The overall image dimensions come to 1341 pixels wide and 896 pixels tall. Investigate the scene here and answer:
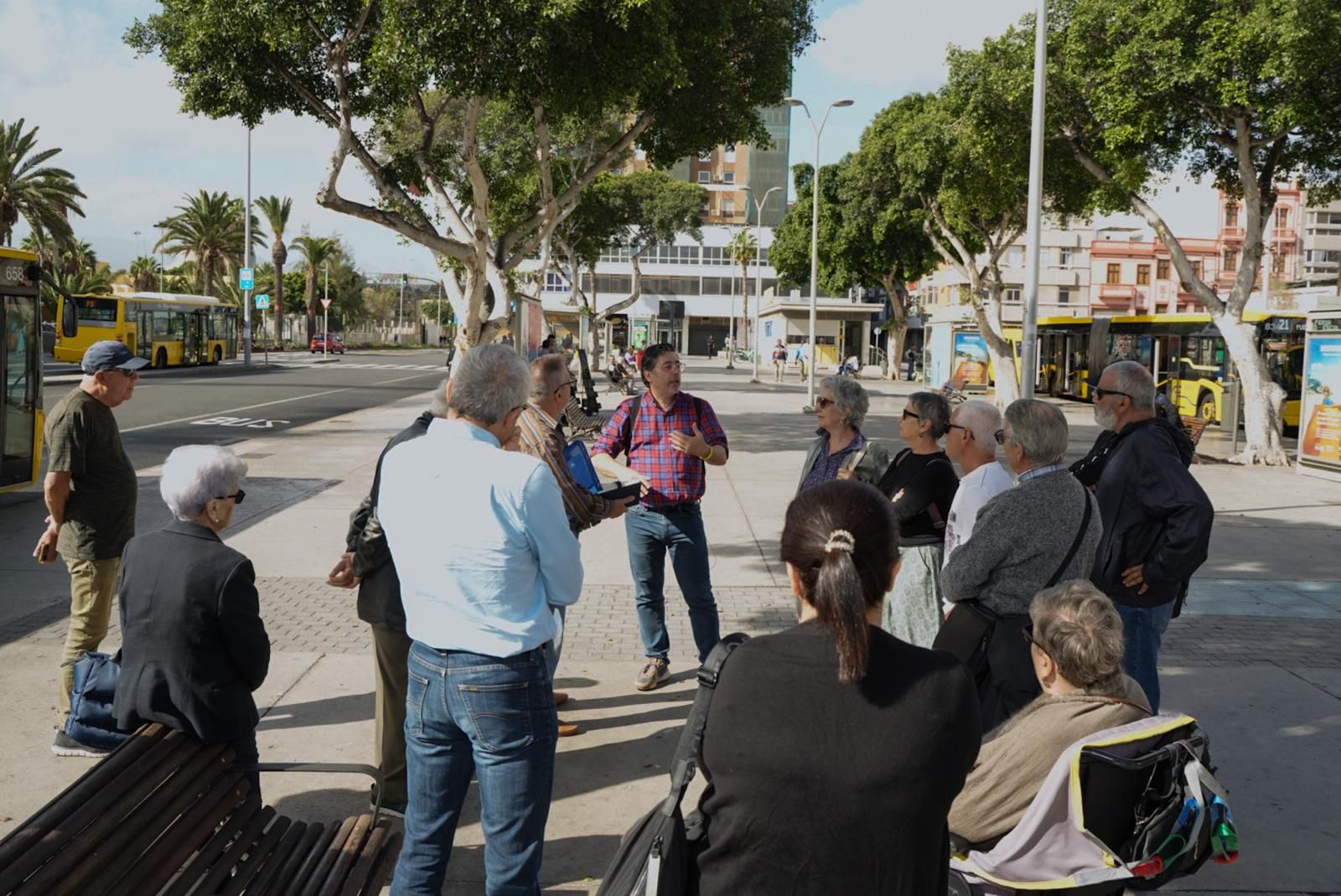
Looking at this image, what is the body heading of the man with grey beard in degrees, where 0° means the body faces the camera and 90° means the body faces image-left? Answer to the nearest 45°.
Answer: approximately 90°

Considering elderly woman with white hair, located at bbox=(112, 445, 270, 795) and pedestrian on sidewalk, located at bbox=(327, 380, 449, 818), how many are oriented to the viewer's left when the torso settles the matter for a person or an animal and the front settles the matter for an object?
0

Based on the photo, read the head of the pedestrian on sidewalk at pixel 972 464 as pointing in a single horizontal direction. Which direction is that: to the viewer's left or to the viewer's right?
to the viewer's left

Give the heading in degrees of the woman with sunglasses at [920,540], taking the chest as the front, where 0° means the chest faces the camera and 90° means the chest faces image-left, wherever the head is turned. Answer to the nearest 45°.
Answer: approximately 90°

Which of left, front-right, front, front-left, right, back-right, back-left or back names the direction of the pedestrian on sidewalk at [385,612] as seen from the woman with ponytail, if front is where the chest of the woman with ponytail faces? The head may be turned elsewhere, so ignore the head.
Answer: front-left

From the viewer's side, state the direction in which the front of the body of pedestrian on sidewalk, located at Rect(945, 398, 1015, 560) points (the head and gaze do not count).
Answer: to the viewer's left

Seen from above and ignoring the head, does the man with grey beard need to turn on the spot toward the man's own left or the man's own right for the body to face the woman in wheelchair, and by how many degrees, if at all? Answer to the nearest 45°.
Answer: approximately 90° to the man's own left

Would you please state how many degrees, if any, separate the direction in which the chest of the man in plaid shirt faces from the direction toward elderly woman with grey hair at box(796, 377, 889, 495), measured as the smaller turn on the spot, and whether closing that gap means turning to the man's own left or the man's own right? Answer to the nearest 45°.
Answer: approximately 45° to the man's own left

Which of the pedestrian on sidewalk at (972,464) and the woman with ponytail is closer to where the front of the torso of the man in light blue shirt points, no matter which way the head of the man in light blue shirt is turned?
the pedestrian on sidewalk

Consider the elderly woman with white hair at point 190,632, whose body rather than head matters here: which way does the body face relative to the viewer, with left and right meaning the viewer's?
facing away from the viewer and to the right of the viewer

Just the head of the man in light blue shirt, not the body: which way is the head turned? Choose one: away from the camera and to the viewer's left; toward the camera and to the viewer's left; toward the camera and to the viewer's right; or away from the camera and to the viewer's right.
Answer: away from the camera and to the viewer's right

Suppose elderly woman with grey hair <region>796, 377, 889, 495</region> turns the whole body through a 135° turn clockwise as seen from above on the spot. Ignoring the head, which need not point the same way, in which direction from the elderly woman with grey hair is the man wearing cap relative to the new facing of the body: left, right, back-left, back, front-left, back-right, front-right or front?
left

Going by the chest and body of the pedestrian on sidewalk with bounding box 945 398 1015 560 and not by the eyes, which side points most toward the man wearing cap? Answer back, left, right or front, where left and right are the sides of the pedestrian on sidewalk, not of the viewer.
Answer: front

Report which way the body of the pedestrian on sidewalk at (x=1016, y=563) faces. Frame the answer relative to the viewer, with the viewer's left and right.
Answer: facing away from the viewer and to the left of the viewer

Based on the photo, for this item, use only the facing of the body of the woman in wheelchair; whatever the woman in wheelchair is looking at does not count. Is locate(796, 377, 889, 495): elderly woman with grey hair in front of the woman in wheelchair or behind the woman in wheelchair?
in front
